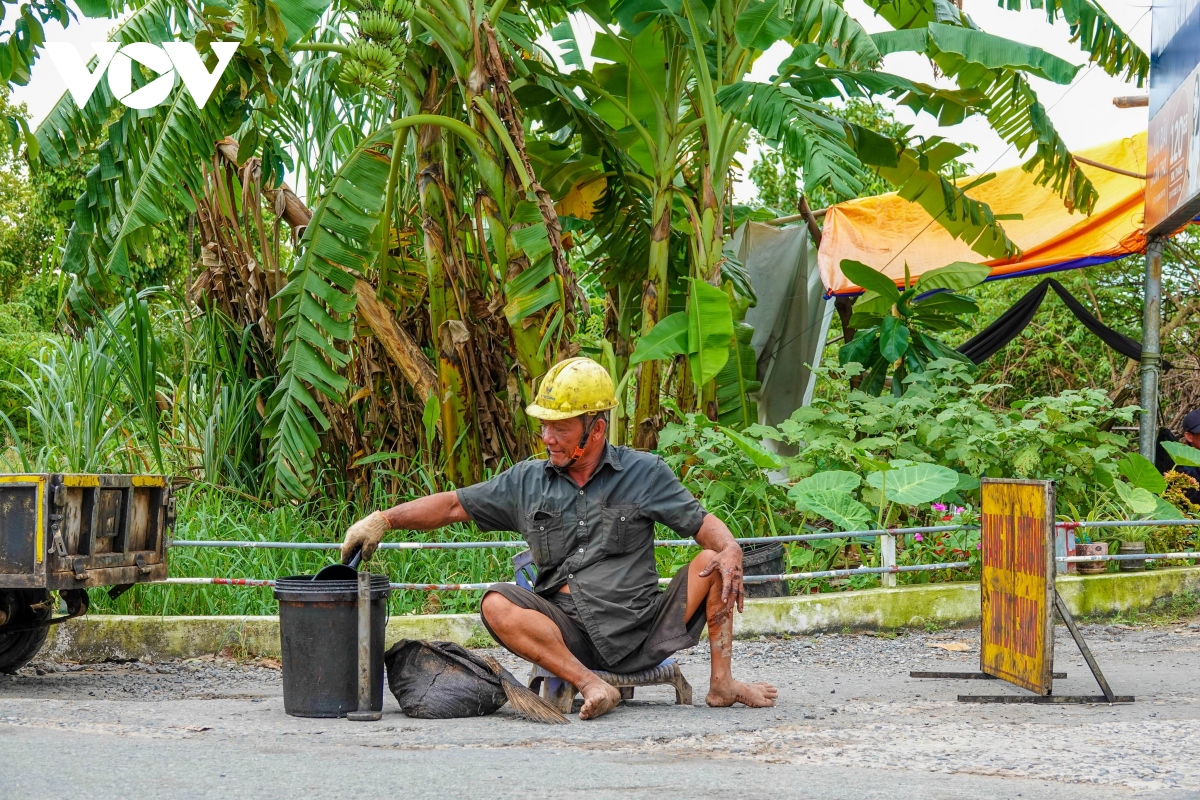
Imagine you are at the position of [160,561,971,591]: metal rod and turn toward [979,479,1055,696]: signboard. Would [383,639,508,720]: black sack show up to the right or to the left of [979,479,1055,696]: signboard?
right

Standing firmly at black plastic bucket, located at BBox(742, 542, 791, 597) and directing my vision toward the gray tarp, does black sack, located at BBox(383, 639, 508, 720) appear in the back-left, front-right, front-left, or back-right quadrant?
back-left

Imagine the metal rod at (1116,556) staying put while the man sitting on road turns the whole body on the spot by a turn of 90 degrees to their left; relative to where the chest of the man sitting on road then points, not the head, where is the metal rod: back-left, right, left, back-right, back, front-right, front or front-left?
front-left

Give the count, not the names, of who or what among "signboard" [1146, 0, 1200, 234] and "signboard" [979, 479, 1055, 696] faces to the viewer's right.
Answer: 0

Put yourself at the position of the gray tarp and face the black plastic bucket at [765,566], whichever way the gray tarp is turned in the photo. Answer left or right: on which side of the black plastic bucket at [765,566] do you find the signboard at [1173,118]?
left

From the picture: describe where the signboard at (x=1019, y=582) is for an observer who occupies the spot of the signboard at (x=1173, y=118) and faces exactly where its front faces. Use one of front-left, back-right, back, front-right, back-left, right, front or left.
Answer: front-left

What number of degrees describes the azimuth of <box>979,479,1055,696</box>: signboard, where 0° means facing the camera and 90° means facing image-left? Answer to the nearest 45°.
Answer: approximately 45°

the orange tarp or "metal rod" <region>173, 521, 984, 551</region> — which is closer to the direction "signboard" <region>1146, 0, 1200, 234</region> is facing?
the metal rod

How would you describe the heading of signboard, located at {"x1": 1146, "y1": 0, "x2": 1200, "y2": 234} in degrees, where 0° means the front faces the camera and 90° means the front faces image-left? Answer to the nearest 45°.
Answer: approximately 45°

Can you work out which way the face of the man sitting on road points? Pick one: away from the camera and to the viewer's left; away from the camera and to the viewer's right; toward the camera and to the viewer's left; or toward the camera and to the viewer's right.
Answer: toward the camera and to the viewer's left
